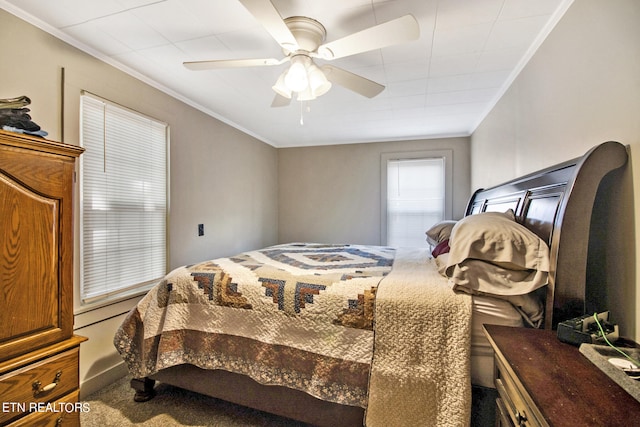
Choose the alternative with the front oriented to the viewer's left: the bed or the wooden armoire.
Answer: the bed

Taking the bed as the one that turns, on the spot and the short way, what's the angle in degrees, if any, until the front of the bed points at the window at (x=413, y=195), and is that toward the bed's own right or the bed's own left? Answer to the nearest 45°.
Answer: approximately 90° to the bed's own right

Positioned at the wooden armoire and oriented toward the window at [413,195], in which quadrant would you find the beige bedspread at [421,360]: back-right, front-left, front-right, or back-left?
front-right

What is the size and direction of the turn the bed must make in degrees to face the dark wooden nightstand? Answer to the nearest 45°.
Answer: approximately 135° to its left

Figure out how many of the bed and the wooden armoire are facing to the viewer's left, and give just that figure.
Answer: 1

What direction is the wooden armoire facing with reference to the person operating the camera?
facing the viewer and to the right of the viewer

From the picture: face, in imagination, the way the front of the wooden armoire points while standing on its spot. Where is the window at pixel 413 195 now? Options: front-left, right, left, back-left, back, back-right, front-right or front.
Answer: front-left

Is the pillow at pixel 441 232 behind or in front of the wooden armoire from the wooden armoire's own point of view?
in front

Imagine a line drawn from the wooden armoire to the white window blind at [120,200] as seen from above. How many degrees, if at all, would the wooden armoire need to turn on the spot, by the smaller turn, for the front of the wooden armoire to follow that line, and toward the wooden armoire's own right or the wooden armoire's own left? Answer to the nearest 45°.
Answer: approximately 90° to the wooden armoire's own left

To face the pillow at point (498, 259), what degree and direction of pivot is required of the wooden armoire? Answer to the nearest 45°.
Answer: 0° — it already faces it

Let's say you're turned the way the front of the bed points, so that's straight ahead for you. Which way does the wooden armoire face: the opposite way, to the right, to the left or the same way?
the opposite way

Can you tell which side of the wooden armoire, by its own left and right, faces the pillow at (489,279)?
front

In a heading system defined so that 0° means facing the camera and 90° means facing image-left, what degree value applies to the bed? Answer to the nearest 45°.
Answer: approximately 90°
